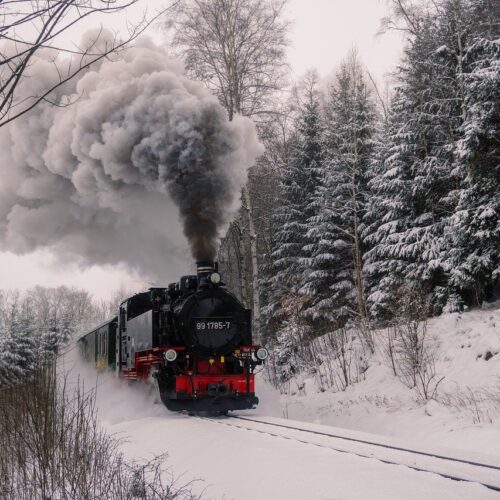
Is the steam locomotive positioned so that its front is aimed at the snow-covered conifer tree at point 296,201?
no

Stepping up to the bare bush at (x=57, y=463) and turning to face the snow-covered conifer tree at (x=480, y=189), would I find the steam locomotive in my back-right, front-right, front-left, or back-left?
front-left

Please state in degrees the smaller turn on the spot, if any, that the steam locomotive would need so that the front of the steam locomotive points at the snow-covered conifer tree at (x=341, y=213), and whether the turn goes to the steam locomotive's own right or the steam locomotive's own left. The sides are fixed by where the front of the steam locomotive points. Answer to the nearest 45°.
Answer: approximately 90° to the steam locomotive's own left

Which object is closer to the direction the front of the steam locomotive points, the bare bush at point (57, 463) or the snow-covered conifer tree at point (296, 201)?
the bare bush

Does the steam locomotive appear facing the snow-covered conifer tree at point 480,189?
no

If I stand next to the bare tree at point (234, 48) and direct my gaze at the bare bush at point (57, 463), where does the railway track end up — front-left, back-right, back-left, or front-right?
front-left

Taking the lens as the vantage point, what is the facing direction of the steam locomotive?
facing the viewer and to the right of the viewer

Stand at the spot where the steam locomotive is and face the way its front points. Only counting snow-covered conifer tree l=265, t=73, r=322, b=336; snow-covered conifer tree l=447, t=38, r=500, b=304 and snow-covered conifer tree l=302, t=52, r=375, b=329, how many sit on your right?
0

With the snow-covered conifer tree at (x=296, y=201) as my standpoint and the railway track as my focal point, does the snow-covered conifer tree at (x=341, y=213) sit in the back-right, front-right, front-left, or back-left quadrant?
front-left

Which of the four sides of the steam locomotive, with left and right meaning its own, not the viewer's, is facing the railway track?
front

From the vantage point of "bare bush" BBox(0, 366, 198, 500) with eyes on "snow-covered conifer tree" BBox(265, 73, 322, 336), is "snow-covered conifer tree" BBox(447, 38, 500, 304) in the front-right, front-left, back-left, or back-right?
front-right
